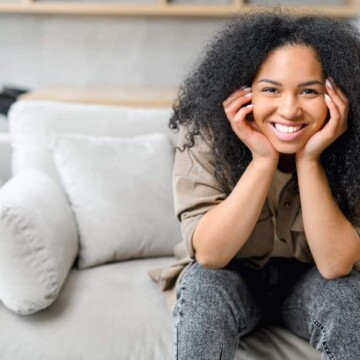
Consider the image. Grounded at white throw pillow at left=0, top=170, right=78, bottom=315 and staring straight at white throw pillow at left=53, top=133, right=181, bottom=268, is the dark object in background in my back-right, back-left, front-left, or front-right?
front-left

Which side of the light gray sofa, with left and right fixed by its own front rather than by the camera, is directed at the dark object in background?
back

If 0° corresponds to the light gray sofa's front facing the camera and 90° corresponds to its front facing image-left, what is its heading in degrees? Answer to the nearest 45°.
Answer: approximately 0°

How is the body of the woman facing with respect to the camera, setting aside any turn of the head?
toward the camera

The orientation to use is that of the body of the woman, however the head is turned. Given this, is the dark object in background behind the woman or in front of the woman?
behind

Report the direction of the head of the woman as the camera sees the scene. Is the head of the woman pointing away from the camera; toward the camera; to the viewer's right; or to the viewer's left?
toward the camera
